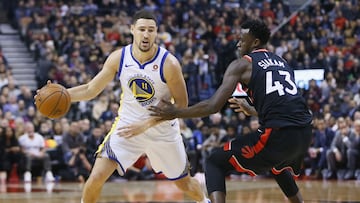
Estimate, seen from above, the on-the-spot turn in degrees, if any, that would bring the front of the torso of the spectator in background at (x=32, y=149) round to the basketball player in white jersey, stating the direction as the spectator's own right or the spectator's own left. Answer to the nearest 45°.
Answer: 0° — they already face them

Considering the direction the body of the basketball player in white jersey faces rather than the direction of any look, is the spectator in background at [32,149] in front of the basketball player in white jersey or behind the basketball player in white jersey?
behind

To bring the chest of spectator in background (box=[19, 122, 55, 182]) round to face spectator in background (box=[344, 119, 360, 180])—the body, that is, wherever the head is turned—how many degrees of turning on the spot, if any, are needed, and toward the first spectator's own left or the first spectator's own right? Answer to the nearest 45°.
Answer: approximately 90° to the first spectator's own left

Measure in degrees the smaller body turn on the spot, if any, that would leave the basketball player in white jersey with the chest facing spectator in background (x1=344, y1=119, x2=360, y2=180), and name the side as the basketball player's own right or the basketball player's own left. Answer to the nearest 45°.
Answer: approximately 135° to the basketball player's own left

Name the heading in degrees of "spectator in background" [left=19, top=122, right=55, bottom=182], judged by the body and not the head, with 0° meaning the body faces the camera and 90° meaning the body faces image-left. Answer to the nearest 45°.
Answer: approximately 0°

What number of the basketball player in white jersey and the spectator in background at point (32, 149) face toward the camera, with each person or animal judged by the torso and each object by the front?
2

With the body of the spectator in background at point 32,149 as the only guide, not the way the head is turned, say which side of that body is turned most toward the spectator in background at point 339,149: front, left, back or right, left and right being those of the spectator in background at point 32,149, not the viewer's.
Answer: left
